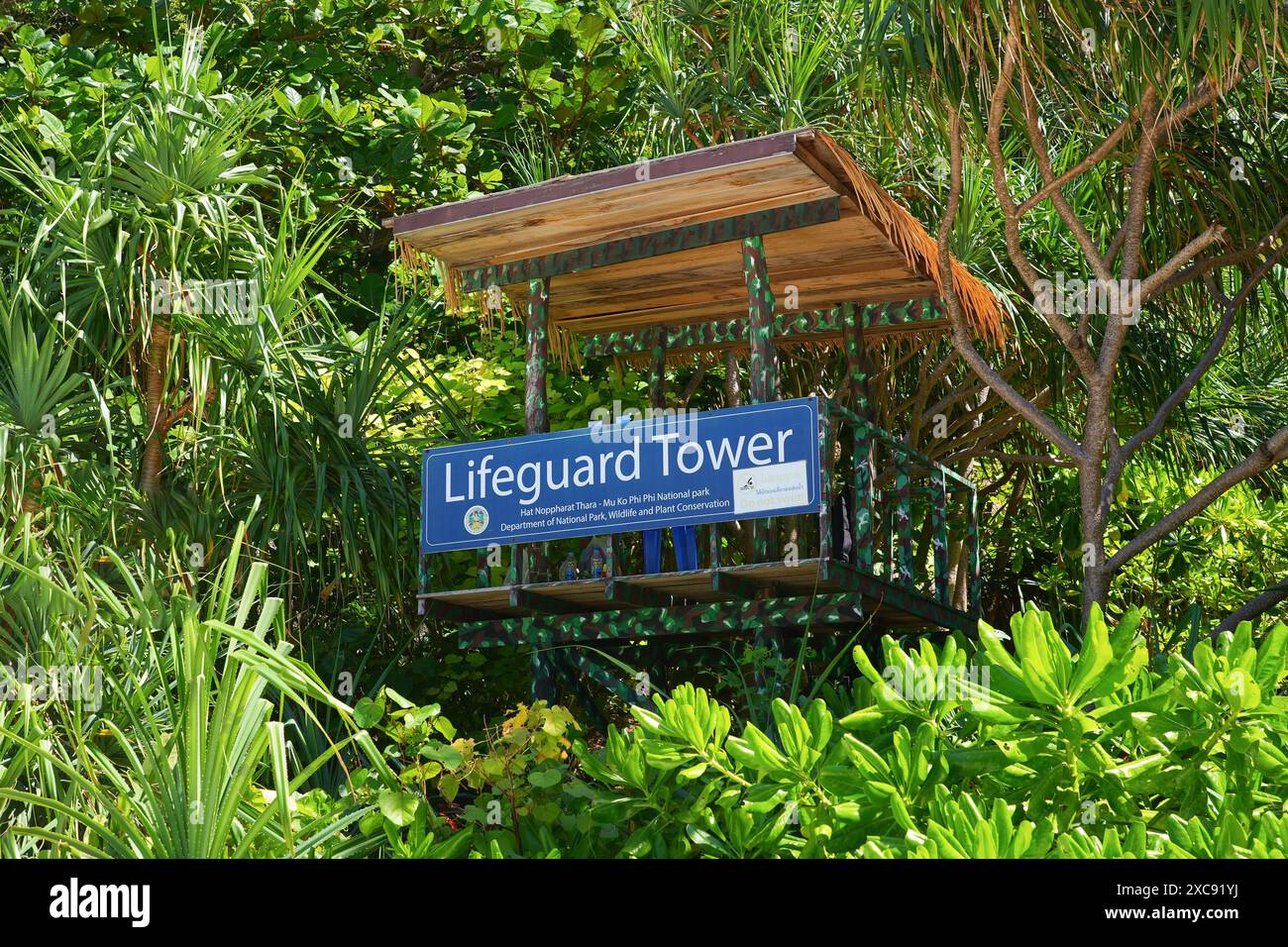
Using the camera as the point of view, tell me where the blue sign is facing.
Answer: facing the viewer and to the left of the viewer
